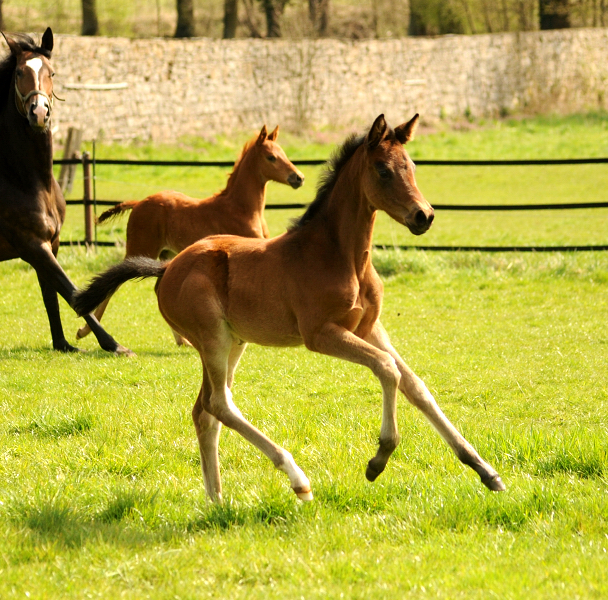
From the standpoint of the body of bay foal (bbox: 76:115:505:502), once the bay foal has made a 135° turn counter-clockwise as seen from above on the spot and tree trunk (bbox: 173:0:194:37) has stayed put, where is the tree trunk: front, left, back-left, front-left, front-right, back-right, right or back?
front

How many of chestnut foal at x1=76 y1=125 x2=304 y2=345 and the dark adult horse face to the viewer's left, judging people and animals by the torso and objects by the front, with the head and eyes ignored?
0

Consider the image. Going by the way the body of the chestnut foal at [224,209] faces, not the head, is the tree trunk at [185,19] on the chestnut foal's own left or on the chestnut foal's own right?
on the chestnut foal's own left

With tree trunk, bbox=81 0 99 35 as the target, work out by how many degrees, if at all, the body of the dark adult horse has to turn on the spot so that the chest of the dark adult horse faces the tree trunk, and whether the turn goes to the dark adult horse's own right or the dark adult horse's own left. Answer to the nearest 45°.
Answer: approximately 135° to the dark adult horse's own left

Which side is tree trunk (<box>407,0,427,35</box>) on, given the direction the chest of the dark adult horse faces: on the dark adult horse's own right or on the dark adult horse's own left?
on the dark adult horse's own left

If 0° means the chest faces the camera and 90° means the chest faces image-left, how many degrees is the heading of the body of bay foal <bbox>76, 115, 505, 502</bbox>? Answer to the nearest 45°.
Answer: approximately 315°

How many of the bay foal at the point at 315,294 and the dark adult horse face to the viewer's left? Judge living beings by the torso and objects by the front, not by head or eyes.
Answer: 0

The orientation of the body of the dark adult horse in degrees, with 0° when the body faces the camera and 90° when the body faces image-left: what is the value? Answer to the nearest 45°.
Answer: approximately 315°

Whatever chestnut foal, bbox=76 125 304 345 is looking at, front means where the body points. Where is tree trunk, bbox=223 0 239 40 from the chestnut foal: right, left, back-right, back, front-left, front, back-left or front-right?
left

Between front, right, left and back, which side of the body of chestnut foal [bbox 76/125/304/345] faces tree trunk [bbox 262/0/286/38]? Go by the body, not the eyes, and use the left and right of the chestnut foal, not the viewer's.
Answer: left

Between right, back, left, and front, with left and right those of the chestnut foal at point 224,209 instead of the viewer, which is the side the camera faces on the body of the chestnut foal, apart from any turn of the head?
right

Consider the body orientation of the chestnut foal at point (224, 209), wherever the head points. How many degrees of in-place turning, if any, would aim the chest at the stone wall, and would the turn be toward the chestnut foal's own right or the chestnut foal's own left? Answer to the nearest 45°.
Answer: approximately 90° to the chestnut foal's own left
